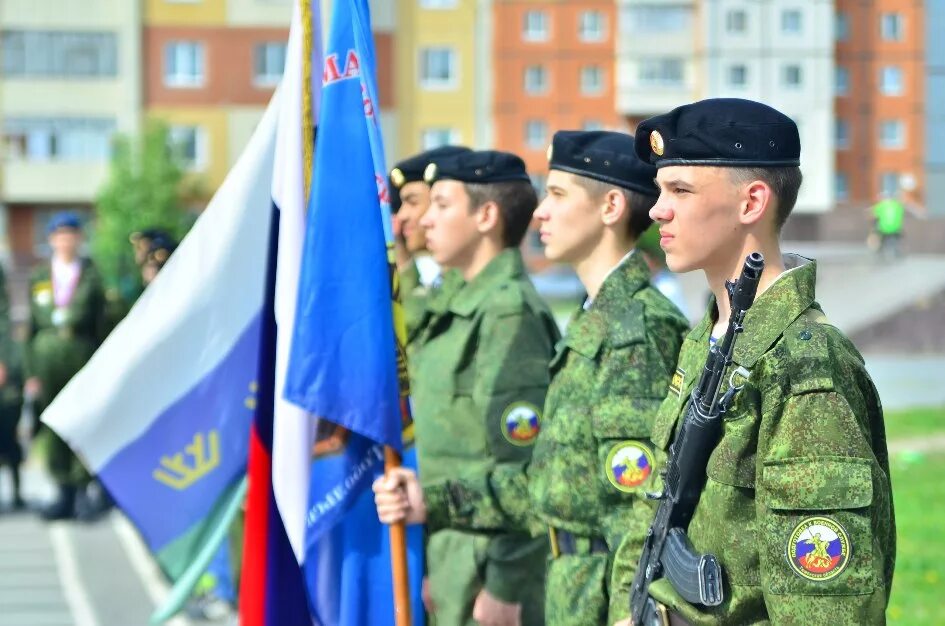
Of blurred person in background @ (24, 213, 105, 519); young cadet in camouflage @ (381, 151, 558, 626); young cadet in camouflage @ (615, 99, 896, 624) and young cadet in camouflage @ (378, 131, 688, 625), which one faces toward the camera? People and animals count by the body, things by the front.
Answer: the blurred person in background

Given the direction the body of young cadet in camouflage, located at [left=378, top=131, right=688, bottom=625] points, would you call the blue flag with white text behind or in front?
in front

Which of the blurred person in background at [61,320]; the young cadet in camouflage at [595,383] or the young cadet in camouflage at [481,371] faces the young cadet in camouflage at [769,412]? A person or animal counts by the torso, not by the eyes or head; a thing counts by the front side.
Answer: the blurred person in background

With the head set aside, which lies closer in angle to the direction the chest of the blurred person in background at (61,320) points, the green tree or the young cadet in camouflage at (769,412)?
the young cadet in camouflage

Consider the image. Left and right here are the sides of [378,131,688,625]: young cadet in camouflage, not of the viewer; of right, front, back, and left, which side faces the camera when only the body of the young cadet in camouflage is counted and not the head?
left

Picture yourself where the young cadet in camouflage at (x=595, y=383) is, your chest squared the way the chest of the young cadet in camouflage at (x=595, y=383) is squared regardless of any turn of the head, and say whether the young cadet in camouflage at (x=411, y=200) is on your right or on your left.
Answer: on your right

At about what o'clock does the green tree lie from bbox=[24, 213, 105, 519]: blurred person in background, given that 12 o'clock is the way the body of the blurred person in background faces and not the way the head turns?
The green tree is roughly at 6 o'clock from the blurred person in background.

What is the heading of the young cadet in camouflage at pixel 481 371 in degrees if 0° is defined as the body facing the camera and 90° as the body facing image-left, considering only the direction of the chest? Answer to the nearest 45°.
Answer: approximately 90°

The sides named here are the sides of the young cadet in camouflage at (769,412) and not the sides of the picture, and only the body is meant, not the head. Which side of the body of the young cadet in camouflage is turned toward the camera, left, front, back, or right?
left

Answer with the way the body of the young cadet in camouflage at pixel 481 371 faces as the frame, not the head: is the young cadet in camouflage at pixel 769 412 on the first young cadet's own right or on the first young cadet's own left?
on the first young cadet's own left

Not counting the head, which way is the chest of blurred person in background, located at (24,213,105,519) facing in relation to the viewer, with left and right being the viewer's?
facing the viewer
